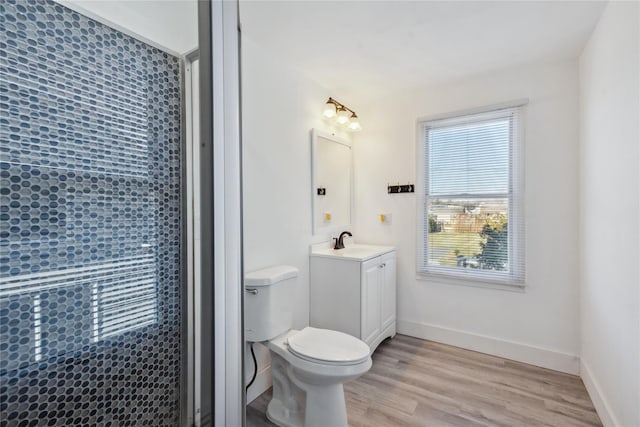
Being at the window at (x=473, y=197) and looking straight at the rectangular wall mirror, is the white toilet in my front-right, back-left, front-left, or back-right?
front-left

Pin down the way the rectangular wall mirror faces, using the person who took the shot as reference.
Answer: facing the viewer and to the right of the viewer

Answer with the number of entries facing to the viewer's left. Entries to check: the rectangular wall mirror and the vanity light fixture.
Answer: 0

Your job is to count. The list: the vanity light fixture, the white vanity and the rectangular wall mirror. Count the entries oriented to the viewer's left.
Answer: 0

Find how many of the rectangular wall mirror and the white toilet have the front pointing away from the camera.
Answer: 0

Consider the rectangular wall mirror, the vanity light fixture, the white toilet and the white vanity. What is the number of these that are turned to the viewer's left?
0

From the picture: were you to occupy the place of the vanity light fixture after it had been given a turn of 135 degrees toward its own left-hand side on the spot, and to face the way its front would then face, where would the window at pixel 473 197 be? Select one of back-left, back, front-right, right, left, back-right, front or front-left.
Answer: right

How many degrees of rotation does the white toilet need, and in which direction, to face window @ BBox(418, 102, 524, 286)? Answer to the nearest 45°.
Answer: approximately 90° to its left
